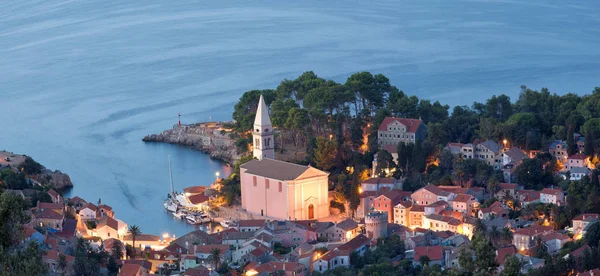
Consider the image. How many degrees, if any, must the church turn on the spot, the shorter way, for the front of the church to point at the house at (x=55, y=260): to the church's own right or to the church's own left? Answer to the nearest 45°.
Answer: approximately 90° to the church's own right

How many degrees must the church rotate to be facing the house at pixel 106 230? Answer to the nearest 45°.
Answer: approximately 135° to its right

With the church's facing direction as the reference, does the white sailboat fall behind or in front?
behind

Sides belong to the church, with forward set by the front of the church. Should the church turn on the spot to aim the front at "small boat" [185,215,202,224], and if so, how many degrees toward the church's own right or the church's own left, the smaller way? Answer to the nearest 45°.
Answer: approximately 135° to the church's own right

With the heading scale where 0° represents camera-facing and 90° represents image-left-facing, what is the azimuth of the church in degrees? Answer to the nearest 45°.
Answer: approximately 315°

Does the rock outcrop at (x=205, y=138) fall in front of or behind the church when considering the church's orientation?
behind

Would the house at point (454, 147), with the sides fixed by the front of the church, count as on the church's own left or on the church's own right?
on the church's own left

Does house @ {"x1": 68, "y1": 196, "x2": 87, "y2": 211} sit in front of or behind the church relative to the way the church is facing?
behind
